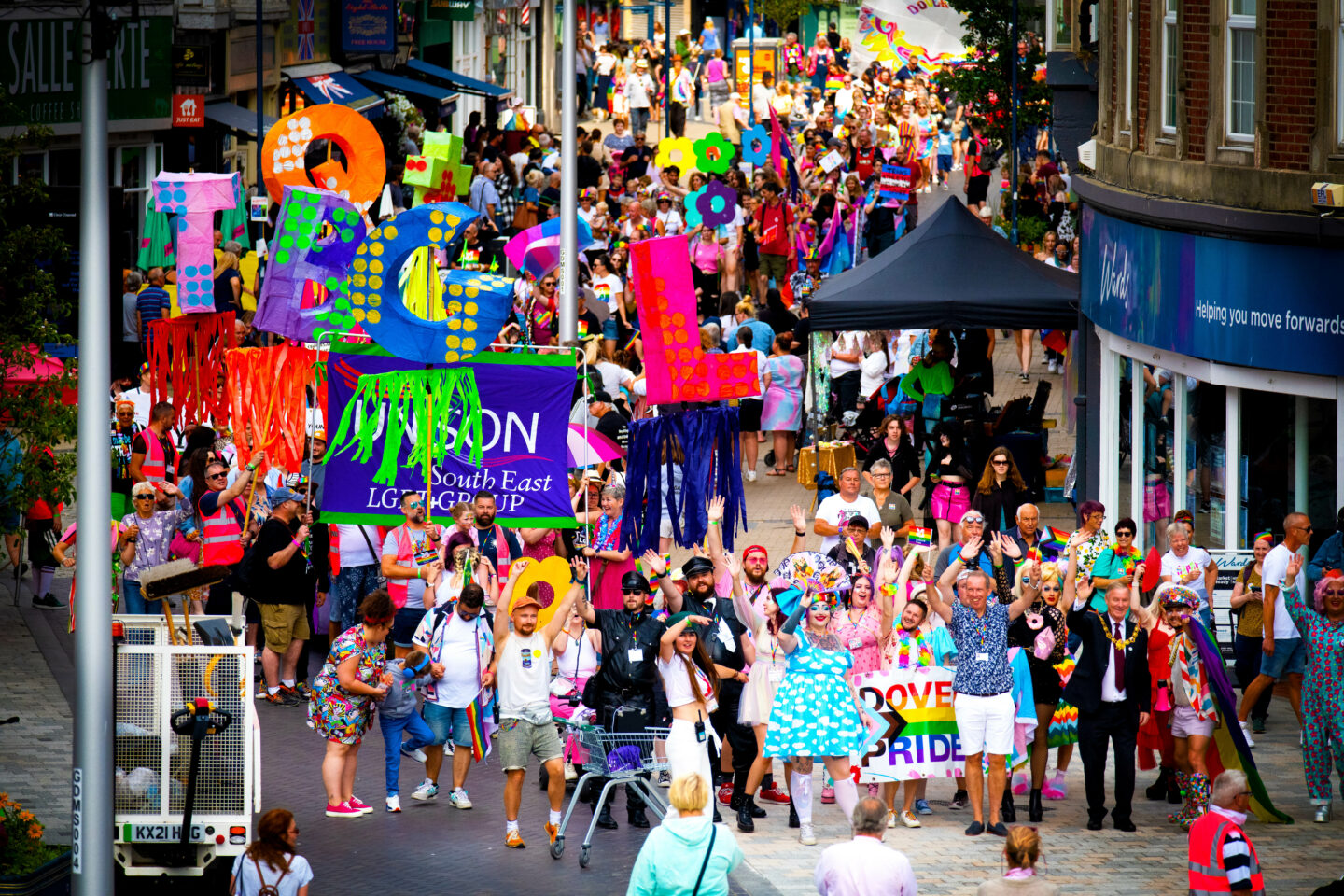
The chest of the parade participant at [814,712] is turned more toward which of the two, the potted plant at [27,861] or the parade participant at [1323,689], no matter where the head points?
the potted plant

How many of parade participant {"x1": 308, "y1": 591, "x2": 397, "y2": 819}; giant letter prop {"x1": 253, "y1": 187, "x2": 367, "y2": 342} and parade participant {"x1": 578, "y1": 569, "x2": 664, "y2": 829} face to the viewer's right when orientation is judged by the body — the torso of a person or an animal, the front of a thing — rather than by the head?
1

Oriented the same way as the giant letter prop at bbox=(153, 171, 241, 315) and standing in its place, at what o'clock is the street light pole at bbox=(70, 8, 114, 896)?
The street light pole is roughly at 12 o'clock from the giant letter prop.

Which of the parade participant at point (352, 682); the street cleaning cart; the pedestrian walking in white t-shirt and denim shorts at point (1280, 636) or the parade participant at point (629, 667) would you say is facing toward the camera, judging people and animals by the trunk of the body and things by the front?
the parade participant at point (629, 667)

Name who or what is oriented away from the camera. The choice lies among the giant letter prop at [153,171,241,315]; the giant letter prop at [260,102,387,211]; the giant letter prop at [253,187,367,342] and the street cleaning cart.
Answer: the street cleaning cart

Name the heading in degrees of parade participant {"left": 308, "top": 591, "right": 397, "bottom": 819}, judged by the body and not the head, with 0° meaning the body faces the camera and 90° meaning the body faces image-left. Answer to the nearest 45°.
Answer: approximately 270°

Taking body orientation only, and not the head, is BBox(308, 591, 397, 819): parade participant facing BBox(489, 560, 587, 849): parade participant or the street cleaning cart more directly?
the parade participant

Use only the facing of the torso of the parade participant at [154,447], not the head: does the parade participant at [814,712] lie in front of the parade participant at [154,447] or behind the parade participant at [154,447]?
in front

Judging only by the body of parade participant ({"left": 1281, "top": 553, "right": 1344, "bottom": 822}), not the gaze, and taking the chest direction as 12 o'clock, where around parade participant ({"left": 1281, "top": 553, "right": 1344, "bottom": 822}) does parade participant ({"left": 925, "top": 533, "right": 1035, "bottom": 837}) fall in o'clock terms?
parade participant ({"left": 925, "top": 533, "right": 1035, "bottom": 837}) is roughly at 2 o'clock from parade participant ({"left": 1281, "top": 553, "right": 1344, "bottom": 822}).

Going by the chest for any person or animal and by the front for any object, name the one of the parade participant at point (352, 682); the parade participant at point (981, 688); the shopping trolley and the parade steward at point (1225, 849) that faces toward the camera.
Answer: the parade participant at point (981, 688)

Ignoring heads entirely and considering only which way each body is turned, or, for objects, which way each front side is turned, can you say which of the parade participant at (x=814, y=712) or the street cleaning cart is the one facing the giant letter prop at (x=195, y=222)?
the street cleaning cart

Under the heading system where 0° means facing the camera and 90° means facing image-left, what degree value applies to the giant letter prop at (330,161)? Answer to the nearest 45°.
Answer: approximately 0°

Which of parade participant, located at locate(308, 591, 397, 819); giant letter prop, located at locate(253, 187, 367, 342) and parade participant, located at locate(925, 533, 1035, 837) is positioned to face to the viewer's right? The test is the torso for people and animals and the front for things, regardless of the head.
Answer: parade participant, located at locate(308, 591, 397, 819)

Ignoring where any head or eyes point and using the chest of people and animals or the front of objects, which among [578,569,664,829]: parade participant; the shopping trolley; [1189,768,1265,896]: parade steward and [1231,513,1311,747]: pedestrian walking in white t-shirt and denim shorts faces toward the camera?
[578,569,664,829]: parade participant
